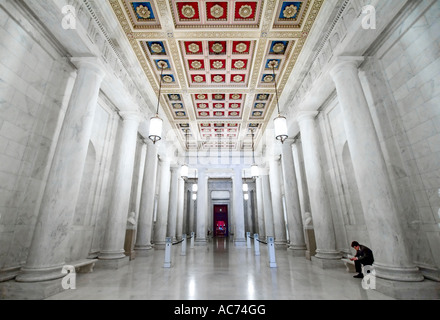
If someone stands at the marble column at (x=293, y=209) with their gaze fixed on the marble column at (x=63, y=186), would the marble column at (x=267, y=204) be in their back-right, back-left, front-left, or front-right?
back-right

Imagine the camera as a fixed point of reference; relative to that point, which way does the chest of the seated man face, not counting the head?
to the viewer's left

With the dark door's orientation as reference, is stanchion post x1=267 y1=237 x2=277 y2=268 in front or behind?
in front

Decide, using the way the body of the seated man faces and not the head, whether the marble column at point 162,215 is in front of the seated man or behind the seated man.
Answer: in front

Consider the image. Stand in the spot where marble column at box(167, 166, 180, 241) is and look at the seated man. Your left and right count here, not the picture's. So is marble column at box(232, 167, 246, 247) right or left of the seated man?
left

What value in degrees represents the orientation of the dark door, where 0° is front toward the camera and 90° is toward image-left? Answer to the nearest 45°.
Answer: approximately 0°

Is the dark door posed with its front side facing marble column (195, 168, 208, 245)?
yes

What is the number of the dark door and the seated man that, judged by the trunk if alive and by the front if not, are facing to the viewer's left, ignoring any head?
1
